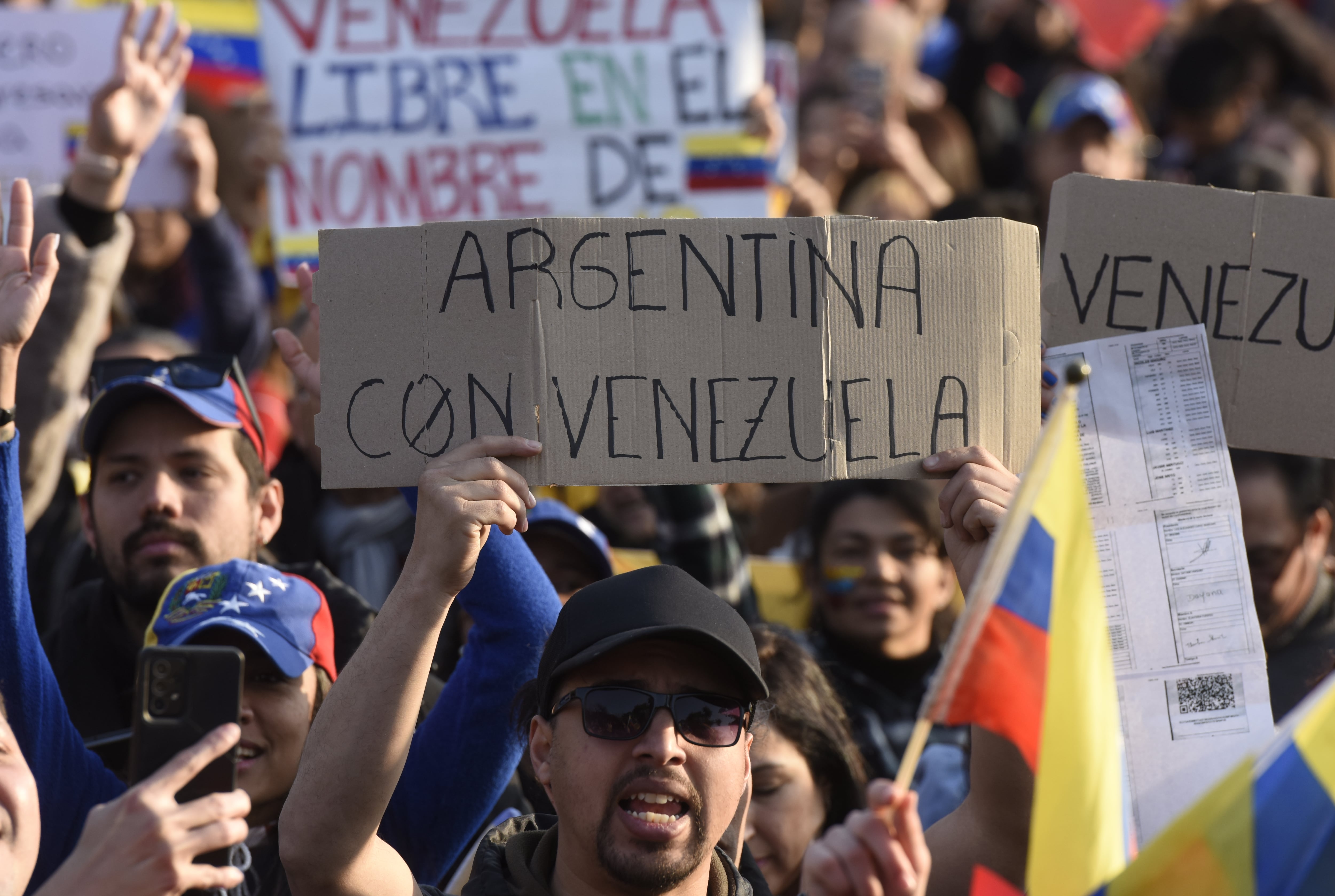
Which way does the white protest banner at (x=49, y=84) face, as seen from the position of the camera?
facing the viewer

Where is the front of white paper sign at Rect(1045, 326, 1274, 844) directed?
toward the camera

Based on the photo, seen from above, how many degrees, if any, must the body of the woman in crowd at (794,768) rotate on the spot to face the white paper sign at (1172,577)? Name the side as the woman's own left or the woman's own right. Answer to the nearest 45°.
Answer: approximately 90° to the woman's own left

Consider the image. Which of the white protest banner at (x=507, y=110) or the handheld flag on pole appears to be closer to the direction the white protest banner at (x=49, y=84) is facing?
the handheld flag on pole

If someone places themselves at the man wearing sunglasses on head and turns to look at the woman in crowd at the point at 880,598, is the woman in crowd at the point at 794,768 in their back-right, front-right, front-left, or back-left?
front-right

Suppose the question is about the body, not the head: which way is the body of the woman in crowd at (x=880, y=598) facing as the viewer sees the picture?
toward the camera

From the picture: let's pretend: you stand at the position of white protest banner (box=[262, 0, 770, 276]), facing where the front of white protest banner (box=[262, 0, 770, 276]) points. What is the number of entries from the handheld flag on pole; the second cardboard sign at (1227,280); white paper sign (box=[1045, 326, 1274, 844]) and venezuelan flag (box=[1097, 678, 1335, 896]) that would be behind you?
0

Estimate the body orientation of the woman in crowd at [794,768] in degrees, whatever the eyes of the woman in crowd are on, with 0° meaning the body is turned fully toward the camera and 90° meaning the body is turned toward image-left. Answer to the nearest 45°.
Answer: approximately 45°

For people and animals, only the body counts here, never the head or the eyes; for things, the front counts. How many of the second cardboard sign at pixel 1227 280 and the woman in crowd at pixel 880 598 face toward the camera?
2

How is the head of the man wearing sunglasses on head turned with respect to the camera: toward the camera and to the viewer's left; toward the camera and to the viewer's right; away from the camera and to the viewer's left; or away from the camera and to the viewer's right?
toward the camera and to the viewer's left

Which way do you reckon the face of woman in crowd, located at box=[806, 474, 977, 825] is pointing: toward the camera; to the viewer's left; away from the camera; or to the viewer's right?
toward the camera

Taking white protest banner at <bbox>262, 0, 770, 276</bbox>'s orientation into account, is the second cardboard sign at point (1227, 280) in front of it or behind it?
in front

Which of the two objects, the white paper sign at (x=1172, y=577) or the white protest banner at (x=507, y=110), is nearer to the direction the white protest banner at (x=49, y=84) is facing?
the white paper sign

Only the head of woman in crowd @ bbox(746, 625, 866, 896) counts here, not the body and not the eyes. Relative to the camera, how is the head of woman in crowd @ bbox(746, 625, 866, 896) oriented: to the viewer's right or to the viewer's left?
to the viewer's left

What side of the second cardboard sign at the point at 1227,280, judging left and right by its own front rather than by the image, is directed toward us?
front
